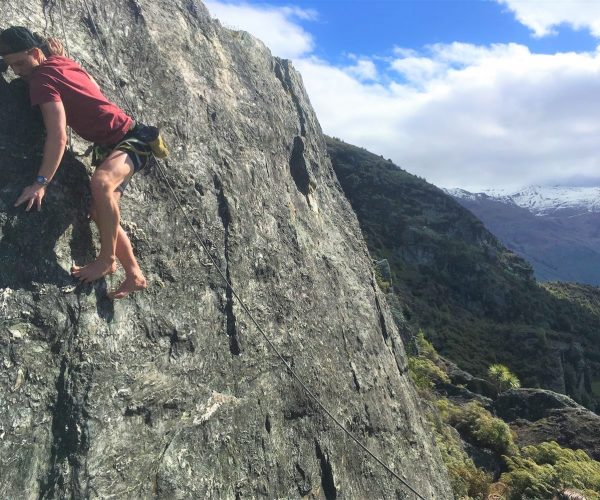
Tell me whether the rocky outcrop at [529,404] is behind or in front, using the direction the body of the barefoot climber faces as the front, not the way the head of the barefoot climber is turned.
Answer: behind

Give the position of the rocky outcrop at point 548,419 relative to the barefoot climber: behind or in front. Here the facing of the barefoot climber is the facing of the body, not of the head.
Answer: behind

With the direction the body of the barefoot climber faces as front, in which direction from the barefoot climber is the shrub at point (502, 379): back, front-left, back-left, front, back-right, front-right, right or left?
back-right

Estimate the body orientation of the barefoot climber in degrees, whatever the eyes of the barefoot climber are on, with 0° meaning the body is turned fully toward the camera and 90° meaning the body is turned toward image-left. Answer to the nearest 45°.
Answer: approximately 90°

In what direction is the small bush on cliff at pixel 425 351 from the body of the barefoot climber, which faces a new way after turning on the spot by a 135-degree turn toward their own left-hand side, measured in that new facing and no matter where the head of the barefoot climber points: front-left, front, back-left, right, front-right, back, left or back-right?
left
